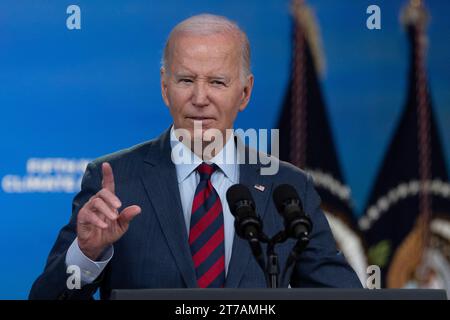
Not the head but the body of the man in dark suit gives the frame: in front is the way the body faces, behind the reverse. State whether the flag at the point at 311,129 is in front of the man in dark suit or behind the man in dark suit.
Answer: behind

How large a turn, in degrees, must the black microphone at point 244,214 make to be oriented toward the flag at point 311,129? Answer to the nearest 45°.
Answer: approximately 45° to its right

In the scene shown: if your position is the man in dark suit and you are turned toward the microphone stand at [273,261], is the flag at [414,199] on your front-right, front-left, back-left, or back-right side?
back-left

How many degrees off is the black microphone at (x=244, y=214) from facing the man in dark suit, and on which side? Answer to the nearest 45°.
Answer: approximately 45° to its right

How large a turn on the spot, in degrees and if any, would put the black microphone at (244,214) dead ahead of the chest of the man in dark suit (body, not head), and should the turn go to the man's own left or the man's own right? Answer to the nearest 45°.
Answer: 0° — they already face it

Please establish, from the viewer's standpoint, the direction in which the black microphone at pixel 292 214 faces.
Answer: facing away from the viewer and to the left of the viewer

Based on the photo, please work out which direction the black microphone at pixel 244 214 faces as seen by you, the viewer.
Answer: facing away from the viewer and to the left of the viewer
